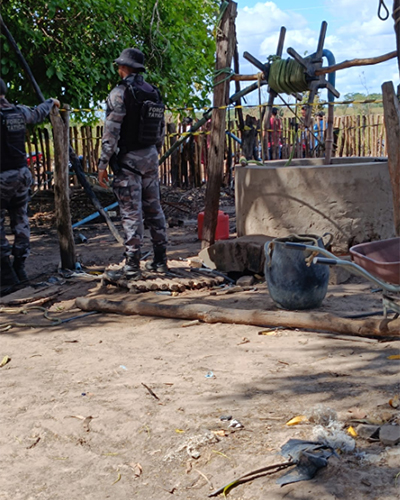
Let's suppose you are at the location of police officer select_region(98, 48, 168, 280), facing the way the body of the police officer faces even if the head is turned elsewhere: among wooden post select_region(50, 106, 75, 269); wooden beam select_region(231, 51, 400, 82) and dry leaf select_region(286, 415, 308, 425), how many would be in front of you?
1

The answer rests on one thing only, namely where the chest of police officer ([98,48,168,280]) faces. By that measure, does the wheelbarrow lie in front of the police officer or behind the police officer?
behind

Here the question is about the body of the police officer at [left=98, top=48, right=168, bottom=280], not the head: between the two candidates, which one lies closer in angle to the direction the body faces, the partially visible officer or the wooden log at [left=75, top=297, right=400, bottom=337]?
the partially visible officer

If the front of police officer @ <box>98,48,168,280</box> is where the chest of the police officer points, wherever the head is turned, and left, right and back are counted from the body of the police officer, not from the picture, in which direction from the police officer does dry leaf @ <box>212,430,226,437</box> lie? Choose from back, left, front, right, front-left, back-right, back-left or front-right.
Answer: back-left

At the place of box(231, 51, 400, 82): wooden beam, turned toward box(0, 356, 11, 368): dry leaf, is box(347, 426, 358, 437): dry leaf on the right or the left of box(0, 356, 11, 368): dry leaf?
left

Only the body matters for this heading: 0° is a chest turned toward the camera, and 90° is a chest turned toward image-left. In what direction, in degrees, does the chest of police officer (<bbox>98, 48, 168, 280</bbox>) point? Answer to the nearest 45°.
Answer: approximately 135°

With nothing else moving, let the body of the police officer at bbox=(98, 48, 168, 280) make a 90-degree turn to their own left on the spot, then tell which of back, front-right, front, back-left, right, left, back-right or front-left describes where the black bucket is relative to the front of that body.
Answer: left

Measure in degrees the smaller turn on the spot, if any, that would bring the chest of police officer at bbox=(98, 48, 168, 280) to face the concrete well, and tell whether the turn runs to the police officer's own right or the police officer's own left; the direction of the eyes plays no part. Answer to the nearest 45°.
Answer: approximately 135° to the police officer's own right

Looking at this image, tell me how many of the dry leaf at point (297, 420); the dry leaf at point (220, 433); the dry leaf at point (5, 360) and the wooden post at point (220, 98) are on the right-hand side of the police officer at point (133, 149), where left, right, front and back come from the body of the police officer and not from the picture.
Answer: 1

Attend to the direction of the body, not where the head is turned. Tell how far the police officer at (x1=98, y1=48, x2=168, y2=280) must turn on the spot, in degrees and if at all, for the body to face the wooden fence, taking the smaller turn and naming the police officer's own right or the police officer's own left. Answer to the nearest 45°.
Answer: approximately 45° to the police officer's own right

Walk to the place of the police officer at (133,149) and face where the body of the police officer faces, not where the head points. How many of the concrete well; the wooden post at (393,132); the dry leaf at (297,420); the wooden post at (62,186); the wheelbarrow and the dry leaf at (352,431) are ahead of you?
1

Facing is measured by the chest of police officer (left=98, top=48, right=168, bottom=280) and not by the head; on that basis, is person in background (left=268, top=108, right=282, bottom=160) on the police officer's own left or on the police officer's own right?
on the police officer's own right

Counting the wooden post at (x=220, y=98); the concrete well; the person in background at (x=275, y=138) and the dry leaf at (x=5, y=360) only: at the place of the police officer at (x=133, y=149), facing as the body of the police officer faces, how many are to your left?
1

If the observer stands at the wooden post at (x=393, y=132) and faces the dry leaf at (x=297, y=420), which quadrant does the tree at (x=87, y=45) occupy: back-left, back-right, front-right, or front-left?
back-right

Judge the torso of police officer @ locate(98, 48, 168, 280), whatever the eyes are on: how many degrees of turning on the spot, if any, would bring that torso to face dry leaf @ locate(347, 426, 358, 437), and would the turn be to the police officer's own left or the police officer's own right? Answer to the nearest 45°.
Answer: approximately 135° to the police officer's own left

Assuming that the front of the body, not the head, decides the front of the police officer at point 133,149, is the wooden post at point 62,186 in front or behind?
in front
